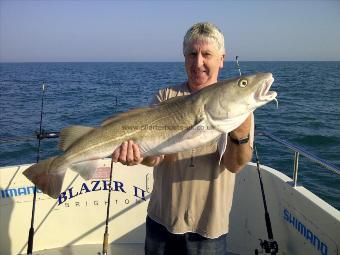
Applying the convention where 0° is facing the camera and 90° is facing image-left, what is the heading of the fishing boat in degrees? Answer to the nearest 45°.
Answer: approximately 0°

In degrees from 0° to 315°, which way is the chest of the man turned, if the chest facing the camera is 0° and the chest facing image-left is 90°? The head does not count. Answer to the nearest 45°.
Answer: approximately 0°
